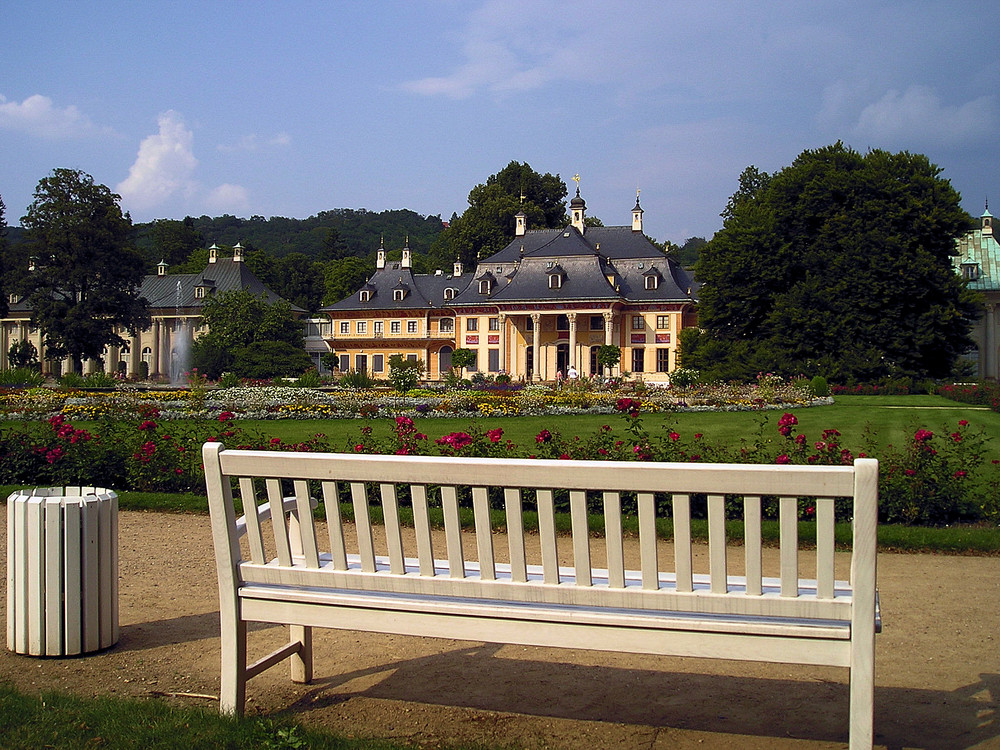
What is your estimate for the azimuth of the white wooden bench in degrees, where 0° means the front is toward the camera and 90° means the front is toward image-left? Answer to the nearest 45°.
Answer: approximately 180°

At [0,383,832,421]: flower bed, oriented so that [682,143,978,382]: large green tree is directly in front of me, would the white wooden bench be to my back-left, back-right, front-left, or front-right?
back-right

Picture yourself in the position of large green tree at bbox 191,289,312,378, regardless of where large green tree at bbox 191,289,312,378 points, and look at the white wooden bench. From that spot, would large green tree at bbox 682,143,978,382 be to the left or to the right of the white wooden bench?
left

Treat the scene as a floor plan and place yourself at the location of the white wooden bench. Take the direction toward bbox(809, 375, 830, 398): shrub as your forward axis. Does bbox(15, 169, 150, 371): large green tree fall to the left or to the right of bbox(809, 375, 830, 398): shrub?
left

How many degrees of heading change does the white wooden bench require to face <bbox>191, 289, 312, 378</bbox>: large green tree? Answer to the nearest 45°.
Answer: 0° — it already faces it

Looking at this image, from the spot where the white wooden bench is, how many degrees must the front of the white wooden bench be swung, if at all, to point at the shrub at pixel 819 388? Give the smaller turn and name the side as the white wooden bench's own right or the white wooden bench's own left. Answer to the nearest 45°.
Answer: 0° — it already faces it

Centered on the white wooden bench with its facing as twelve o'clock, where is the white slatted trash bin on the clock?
The white slatted trash bin is roughly at 10 o'clock from the white wooden bench.

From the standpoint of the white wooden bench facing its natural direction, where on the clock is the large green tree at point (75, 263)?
The large green tree is roughly at 11 o'clock from the white wooden bench.
